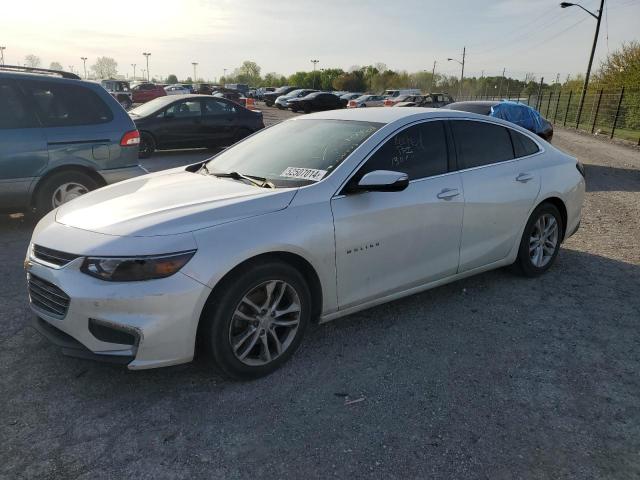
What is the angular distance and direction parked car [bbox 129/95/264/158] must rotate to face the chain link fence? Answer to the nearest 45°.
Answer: approximately 135° to its left

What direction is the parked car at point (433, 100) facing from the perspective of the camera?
to the viewer's left

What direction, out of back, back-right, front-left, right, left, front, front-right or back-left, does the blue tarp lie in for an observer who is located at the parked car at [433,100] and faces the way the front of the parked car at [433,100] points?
left

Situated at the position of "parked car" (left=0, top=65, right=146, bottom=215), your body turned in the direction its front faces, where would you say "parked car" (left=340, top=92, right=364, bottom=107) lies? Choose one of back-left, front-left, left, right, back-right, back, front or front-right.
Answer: back-right

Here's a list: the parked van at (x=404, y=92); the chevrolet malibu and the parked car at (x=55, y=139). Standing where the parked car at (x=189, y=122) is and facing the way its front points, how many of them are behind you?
1

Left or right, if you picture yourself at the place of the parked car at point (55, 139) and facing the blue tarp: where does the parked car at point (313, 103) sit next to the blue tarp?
left

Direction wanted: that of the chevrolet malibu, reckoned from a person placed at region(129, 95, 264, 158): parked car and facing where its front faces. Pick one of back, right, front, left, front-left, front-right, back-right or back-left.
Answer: front-left

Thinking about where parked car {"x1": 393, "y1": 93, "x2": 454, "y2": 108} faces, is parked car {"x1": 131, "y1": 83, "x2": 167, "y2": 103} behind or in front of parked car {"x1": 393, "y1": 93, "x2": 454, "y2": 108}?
in front

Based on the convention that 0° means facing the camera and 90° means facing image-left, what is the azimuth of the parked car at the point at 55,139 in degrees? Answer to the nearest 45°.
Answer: approximately 90°

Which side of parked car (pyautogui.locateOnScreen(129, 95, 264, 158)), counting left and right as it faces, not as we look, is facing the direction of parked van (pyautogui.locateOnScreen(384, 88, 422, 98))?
back

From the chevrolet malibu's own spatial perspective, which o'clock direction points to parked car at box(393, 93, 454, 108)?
The parked car is roughly at 5 o'clock from the chevrolet malibu.

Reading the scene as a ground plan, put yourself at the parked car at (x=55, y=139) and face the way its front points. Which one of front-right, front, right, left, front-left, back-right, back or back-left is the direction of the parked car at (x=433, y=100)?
back-right
